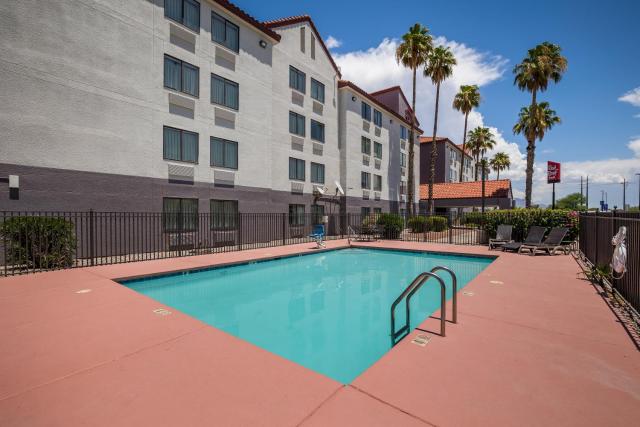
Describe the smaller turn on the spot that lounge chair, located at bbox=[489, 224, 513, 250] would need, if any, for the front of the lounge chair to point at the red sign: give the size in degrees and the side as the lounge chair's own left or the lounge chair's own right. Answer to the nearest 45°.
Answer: approximately 135° to the lounge chair's own right

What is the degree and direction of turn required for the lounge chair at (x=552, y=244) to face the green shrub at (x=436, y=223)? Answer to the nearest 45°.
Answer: approximately 90° to its right

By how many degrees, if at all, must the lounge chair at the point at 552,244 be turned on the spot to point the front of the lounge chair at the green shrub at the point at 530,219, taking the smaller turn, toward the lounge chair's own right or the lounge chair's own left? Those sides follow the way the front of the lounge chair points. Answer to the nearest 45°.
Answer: approximately 135° to the lounge chair's own right

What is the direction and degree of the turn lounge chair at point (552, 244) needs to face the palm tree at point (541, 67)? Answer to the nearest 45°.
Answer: approximately 135° to its right

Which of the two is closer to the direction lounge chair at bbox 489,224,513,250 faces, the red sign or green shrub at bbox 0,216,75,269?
the green shrub

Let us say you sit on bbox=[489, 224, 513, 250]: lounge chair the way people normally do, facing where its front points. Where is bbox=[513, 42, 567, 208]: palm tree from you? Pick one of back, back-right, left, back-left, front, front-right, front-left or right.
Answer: back-right

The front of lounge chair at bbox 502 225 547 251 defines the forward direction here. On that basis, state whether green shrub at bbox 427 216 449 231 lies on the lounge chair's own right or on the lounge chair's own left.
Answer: on the lounge chair's own right

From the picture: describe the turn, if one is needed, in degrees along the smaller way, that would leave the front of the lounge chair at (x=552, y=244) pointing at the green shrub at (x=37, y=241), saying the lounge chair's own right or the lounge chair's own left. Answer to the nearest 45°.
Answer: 0° — it already faces it

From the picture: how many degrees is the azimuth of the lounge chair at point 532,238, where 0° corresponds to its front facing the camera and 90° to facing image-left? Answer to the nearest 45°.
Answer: approximately 45°
